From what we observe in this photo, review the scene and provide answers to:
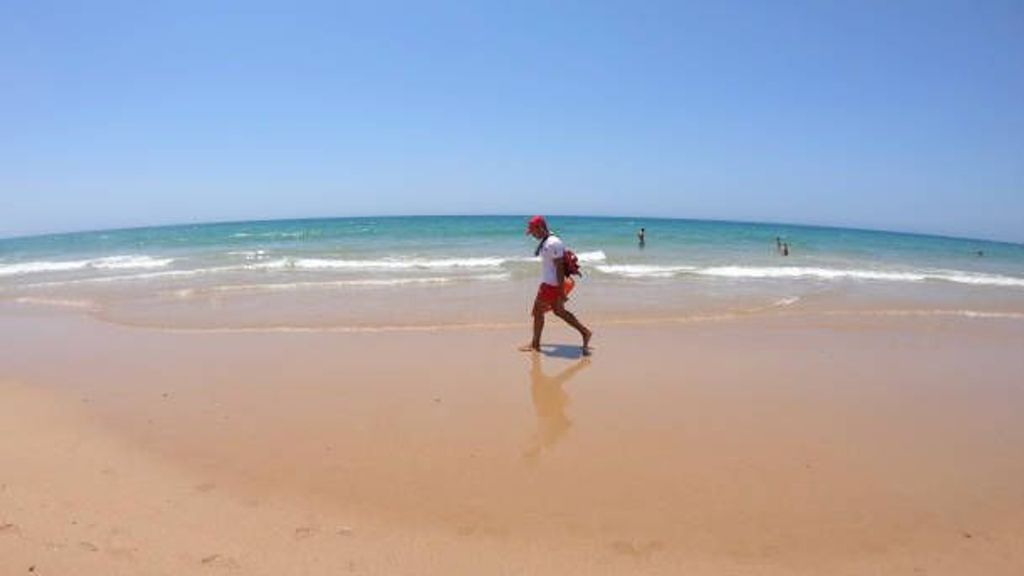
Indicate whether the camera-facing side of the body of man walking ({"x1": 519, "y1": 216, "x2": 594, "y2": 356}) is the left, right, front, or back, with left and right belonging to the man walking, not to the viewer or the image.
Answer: left

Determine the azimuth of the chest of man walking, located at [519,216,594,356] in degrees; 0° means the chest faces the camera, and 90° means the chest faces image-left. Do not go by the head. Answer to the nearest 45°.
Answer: approximately 90°
